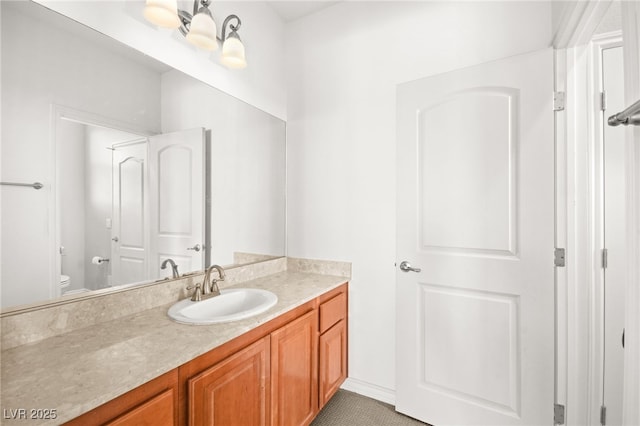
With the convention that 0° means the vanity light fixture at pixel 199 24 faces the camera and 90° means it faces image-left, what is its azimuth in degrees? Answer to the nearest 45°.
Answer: approximately 315°

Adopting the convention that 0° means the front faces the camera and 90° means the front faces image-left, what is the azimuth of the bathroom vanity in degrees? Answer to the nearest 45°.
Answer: approximately 315°

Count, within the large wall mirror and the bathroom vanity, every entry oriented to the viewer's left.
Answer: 0

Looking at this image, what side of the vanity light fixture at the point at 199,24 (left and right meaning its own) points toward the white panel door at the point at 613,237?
front

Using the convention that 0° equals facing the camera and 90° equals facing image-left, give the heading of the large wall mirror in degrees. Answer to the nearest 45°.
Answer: approximately 315°

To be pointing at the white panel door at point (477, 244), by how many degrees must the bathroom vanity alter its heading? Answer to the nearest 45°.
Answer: approximately 45° to its left

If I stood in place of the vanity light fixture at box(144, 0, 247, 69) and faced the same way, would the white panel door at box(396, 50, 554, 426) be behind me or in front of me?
in front

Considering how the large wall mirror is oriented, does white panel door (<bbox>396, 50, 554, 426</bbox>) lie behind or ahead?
ahead
